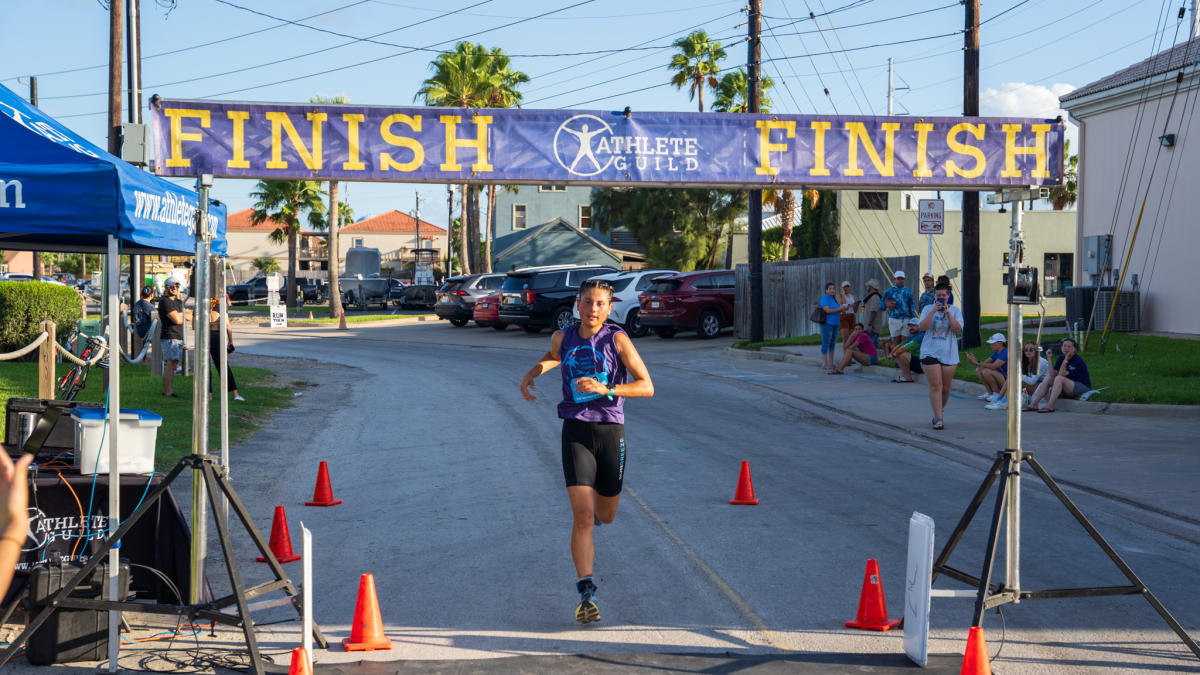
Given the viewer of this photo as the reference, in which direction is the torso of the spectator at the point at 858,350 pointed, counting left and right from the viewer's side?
facing to the left of the viewer

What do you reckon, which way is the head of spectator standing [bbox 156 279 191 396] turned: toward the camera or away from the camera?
toward the camera

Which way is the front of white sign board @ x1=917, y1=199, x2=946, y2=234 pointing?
toward the camera

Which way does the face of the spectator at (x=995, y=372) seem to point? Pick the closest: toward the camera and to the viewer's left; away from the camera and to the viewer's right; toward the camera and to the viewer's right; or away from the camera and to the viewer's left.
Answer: toward the camera and to the viewer's left

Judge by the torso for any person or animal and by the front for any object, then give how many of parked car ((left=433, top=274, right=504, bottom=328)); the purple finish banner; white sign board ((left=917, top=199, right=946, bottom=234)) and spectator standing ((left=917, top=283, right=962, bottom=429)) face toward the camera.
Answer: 3

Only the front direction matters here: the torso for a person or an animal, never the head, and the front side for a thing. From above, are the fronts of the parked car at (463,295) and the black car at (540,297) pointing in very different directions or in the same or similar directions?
same or similar directions

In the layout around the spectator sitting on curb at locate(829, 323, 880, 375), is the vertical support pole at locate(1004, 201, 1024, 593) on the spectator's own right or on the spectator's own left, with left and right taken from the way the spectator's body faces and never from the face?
on the spectator's own left

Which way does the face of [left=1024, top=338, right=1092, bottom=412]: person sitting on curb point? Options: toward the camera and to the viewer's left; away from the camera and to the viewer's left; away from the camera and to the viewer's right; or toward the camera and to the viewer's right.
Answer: toward the camera and to the viewer's left

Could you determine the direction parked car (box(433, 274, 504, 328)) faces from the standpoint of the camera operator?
facing away from the viewer and to the right of the viewer

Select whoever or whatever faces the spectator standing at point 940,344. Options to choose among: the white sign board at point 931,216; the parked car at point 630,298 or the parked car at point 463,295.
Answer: the white sign board

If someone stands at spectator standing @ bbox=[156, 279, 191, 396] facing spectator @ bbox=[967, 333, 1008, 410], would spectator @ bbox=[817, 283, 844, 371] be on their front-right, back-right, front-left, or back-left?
front-left

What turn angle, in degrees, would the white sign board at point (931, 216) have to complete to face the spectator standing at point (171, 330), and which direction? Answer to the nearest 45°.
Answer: approximately 45° to its right

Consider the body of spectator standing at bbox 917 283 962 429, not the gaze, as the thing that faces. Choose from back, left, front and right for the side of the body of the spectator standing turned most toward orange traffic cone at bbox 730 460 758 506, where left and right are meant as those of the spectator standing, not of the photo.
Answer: front

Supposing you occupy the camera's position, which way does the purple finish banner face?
facing the viewer
